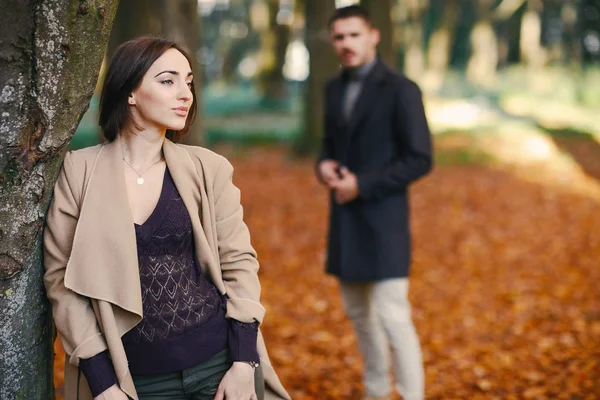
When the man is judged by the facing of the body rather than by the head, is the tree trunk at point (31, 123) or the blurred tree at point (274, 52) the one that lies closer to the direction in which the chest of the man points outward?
the tree trunk

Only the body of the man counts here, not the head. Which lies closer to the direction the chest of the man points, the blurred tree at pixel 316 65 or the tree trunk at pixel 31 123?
the tree trunk

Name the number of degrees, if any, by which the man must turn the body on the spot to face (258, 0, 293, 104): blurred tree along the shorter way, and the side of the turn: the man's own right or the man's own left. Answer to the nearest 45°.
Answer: approximately 135° to the man's own right

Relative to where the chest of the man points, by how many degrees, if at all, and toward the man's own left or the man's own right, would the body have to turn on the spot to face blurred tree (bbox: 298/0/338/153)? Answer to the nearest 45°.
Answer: approximately 135° to the man's own right

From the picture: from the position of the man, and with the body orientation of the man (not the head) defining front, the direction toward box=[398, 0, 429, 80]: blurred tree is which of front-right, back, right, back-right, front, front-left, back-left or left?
back-right

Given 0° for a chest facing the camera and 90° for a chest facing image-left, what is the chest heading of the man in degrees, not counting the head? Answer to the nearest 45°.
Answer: approximately 45°

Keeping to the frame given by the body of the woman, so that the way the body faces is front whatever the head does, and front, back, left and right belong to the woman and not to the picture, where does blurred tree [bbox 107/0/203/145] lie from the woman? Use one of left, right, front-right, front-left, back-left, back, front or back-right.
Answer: back

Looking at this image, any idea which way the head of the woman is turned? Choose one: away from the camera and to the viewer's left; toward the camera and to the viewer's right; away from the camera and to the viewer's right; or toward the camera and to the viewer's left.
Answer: toward the camera and to the viewer's right

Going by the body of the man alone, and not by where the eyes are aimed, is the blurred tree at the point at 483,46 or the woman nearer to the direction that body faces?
the woman

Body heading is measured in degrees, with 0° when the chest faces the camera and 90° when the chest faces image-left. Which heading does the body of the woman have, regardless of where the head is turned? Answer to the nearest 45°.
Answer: approximately 0°
